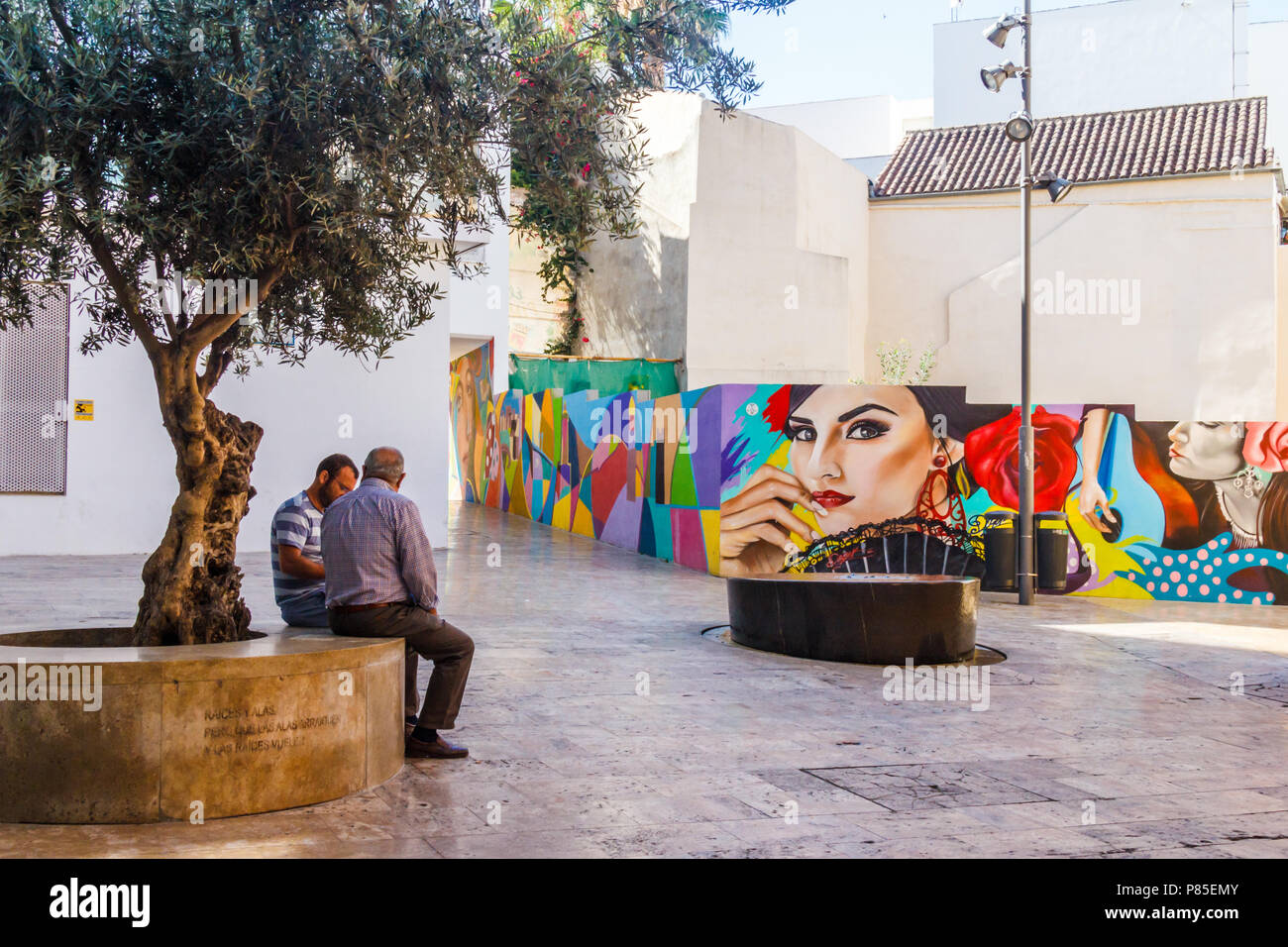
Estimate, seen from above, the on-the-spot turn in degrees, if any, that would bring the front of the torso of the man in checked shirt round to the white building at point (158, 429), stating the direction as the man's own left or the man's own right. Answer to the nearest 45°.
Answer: approximately 45° to the man's own left

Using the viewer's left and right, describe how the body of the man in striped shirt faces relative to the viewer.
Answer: facing to the right of the viewer

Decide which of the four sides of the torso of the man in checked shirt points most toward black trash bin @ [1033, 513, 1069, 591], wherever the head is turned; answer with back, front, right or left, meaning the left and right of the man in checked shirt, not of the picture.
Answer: front

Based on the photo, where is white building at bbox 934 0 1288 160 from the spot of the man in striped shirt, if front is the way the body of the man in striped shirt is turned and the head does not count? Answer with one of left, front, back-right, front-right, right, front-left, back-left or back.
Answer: front-left

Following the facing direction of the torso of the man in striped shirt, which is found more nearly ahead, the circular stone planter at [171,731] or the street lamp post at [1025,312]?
the street lamp post

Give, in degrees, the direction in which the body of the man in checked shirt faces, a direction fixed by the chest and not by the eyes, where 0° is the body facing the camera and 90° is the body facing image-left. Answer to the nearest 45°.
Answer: approximately 225°

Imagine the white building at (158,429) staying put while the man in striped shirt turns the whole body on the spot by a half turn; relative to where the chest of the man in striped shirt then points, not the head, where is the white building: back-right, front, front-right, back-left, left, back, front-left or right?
right

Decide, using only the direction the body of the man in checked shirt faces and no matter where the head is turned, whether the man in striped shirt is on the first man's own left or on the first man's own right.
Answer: on the first man's own left

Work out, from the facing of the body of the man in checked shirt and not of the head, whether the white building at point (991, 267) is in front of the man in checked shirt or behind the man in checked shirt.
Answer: in front

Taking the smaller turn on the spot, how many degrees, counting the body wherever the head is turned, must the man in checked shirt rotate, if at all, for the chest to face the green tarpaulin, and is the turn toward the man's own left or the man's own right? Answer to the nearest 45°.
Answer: approximately 45° to the man's own left

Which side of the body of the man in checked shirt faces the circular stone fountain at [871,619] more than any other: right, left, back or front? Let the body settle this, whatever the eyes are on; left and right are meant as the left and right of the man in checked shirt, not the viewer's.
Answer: front

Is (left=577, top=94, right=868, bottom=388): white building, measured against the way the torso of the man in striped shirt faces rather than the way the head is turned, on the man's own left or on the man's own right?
on the man's own left
